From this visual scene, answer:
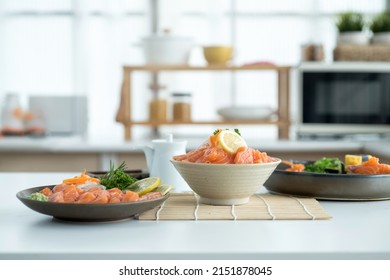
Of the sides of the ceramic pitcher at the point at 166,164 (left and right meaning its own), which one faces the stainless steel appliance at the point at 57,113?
right

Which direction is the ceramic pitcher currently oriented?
to the viewer's left

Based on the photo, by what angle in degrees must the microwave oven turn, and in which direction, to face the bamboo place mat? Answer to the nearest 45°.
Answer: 0° — it already faces it

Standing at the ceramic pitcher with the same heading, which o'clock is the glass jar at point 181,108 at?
The glass jar is roughly at 3 o'clock from the ceramic pitcher.

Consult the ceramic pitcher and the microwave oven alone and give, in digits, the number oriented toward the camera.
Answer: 1

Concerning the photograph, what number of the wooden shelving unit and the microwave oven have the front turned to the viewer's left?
0

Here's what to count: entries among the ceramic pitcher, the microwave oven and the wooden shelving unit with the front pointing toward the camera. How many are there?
2

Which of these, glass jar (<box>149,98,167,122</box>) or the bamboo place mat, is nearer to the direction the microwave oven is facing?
the bamboo place mat

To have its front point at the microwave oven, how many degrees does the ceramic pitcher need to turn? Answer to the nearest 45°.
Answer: approximately 135° to its right

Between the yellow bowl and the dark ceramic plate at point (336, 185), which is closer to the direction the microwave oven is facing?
the dark ceramic plate

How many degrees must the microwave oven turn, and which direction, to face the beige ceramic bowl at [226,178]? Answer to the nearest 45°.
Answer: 0° — it already faces it

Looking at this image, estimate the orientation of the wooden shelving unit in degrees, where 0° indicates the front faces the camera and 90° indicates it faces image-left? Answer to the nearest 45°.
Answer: approximately 0°
